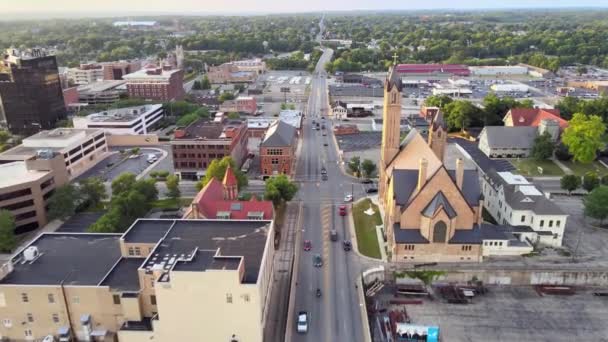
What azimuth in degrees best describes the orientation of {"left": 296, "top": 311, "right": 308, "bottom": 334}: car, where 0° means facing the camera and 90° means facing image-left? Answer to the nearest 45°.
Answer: approximately 0°

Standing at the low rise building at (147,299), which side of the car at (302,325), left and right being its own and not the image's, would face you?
right
